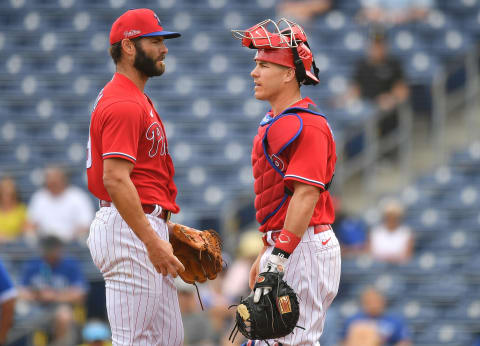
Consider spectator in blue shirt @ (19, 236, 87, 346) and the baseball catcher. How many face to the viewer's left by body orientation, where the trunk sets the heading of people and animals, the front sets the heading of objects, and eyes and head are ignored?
1

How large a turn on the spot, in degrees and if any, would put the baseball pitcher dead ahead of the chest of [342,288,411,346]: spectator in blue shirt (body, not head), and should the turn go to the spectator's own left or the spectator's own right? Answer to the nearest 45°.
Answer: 0° — they already face them

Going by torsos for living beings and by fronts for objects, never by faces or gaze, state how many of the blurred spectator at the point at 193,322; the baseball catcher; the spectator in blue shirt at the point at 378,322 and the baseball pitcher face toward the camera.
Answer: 2

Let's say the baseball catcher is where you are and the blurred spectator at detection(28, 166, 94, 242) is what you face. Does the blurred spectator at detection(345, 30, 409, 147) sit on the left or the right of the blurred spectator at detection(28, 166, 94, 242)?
right

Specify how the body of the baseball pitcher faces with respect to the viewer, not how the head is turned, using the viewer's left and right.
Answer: facing to the right of the viewer

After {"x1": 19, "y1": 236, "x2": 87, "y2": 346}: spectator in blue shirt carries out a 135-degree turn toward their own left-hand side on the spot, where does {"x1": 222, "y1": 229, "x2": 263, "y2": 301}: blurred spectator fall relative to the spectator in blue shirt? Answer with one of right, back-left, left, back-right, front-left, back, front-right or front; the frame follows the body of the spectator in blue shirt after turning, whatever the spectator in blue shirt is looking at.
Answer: front-right

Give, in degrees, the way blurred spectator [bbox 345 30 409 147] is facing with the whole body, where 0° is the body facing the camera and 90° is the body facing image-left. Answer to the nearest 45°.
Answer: approximately 0°

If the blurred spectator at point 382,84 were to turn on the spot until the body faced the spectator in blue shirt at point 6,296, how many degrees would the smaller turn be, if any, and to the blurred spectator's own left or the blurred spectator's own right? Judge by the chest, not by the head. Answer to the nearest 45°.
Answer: approximately 45° to the blurred spectator's own right

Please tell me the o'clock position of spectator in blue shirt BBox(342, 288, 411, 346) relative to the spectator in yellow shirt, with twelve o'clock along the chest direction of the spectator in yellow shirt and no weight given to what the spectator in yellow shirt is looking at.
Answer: The spectator in blue shirt is roughly at 10 o'clock from the spectator in yellow shirt.

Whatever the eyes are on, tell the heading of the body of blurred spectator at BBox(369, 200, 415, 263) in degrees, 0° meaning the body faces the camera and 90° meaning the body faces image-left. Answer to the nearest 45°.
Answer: approximately 0°
